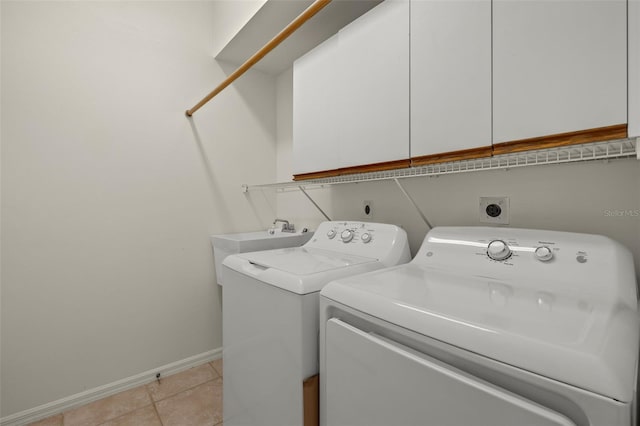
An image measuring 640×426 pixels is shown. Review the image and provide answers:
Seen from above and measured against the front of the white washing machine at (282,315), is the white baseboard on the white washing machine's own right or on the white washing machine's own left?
on the white washing machine's own right

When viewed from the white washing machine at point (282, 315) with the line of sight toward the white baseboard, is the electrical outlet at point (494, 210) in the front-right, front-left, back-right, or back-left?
back-right

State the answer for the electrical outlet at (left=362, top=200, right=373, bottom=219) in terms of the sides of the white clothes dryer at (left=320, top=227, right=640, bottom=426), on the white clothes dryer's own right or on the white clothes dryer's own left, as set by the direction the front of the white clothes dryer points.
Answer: on the white clothes dryer's own right

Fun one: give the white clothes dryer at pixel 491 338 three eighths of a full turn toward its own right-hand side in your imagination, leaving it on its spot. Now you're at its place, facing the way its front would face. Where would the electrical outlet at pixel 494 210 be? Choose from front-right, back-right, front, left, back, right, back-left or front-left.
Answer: front

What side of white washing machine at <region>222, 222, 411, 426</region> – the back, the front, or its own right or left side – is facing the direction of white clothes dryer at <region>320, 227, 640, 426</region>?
left

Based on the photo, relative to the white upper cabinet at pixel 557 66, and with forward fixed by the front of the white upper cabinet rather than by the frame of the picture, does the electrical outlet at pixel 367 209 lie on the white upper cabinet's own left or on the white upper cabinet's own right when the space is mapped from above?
on the white upper cabinet's own right

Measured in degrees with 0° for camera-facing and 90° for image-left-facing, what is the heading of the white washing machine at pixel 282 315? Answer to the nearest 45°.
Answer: approximately 45°

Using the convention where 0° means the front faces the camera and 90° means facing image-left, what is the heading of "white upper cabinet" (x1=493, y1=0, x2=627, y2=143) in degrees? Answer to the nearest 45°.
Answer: approximately 45°

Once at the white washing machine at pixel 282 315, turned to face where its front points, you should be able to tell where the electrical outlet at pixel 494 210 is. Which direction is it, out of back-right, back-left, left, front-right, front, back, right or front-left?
back-left
